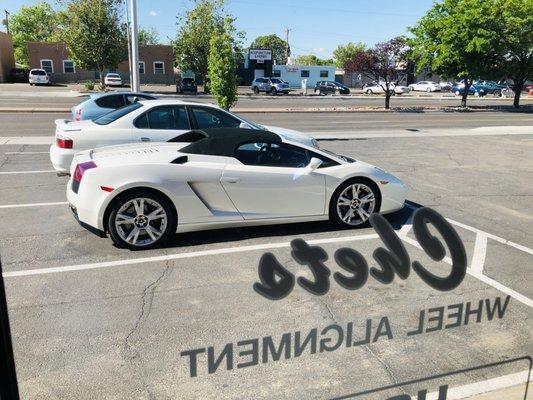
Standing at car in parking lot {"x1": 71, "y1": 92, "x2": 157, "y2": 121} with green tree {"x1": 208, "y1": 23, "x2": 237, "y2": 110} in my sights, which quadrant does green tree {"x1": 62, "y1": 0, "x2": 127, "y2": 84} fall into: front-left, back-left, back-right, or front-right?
front-left

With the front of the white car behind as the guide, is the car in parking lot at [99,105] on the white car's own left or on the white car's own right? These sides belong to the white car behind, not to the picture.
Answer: on the white car's own left

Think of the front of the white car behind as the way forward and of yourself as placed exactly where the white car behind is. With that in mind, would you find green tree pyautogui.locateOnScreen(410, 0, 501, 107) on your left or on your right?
on your left

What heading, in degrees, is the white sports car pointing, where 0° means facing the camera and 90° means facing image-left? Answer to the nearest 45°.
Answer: approximately 270°

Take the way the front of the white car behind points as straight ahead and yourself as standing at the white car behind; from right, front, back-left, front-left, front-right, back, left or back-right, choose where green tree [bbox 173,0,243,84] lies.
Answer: left

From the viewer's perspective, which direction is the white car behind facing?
to the viewer's right

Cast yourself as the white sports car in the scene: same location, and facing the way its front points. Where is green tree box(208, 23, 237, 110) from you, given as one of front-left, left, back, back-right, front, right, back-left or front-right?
left

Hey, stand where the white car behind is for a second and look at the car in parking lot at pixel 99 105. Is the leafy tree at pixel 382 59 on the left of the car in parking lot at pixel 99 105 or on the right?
right

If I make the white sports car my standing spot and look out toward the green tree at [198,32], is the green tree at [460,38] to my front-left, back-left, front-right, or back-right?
front-right

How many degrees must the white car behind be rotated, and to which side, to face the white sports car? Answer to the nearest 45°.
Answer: approximately 90° to its right

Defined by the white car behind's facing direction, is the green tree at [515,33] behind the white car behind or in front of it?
in front

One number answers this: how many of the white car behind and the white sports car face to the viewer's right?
2

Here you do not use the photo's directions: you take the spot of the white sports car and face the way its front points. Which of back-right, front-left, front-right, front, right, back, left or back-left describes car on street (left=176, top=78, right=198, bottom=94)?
left

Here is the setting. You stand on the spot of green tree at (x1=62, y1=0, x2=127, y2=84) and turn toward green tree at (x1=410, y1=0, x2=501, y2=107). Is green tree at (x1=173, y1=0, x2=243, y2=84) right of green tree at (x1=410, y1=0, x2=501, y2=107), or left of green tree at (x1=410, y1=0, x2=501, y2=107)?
left

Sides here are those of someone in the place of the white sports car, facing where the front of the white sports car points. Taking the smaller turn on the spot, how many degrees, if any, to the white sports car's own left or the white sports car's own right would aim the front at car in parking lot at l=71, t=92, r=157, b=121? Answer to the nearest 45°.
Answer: approximately 135° to the white sports car's own left

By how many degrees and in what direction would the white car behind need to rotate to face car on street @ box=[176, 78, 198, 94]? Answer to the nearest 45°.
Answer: approximately 90° to its left

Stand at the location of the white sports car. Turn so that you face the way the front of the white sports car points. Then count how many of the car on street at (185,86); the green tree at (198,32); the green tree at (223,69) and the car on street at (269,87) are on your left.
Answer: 4
